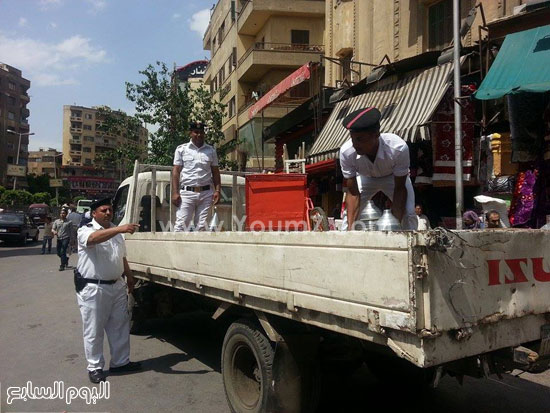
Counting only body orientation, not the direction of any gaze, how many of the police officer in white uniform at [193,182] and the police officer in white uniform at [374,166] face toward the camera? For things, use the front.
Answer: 2

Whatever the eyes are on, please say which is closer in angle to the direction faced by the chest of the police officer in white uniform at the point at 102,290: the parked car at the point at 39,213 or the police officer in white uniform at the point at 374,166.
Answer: the police officer in white uniform

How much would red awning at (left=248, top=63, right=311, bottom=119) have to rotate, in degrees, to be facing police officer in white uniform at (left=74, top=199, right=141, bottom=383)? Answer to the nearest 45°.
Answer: approximately 45° to its left

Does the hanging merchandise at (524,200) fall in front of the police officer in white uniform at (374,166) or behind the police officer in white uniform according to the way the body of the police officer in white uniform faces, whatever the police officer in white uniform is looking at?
behind

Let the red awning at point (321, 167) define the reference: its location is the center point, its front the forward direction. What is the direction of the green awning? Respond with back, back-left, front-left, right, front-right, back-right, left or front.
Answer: left

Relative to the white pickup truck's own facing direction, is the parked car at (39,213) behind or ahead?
ahead

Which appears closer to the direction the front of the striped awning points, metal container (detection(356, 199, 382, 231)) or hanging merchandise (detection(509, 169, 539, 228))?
the metal container

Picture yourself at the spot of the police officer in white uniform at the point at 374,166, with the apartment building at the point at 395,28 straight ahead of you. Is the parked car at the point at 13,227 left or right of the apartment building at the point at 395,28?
left

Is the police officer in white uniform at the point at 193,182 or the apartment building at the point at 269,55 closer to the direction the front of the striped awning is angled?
the police officer in white uniform

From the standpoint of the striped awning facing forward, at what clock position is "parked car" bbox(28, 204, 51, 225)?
The parked car is roughly at 3 o'clock from the striped awning.

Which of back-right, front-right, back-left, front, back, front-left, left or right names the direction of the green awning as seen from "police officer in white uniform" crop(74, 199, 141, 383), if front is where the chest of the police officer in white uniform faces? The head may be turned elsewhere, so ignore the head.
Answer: front-left

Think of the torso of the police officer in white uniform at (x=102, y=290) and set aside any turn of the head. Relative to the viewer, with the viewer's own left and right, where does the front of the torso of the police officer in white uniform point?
facing the viewer and to the right of the viewer

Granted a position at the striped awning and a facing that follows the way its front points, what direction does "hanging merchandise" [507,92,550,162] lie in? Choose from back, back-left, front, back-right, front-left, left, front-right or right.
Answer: left

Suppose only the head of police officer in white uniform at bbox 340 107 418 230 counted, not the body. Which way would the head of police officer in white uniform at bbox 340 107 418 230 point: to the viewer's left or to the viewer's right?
to the viewer's left

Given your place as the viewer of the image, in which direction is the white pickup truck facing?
facing away from the viewer and to the left of the viewer
